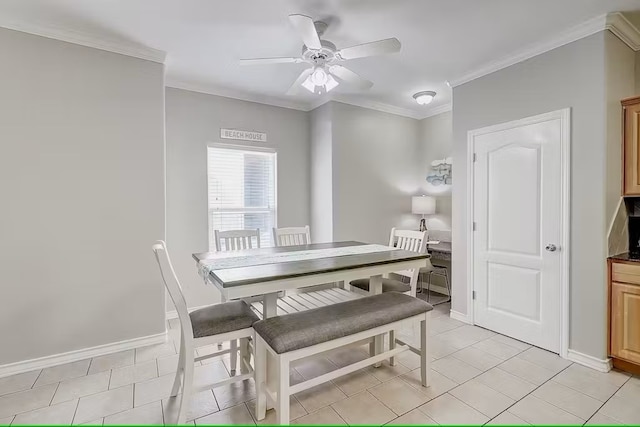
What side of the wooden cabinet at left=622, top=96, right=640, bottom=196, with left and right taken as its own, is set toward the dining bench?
front

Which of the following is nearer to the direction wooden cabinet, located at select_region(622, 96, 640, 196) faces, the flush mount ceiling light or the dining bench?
the dining bench

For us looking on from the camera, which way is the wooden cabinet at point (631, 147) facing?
facing the viewer and to the left of the viewer

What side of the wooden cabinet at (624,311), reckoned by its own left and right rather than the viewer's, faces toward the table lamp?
right

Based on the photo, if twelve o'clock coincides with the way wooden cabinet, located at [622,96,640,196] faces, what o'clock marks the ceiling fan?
The ceiling fan is roughly at 12 o'clock from the wooden cabinet.

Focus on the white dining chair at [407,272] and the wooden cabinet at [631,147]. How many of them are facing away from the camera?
0

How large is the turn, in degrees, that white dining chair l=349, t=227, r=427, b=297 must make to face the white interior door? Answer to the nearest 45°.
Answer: approximately 135° to its left

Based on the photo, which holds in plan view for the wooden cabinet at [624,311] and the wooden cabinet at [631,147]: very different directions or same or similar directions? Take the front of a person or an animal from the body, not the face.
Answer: same or similar directions

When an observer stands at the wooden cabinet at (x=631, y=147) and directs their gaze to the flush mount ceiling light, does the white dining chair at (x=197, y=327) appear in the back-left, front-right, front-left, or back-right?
front-left

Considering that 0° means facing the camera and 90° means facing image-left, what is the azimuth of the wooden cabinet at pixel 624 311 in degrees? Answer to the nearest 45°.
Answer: approximately 45°

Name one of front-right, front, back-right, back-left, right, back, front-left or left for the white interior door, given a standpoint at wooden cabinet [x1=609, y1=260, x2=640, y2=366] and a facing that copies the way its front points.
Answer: front-right

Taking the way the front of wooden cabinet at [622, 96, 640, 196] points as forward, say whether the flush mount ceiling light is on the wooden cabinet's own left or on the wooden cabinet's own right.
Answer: on the wooden cabinet's own right

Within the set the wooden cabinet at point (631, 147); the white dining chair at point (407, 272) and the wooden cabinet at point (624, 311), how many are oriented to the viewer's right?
0

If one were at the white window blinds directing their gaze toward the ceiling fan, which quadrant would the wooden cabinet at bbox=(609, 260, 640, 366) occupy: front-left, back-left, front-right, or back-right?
front-left

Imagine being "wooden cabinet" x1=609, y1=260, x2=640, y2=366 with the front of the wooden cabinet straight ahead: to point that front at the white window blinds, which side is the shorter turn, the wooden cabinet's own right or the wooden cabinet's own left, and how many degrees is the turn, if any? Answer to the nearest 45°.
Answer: approximately 45° to the wooden cabinet's own right

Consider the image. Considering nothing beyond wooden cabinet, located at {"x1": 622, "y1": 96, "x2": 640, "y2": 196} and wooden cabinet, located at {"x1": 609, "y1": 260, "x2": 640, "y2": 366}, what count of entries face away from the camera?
0
